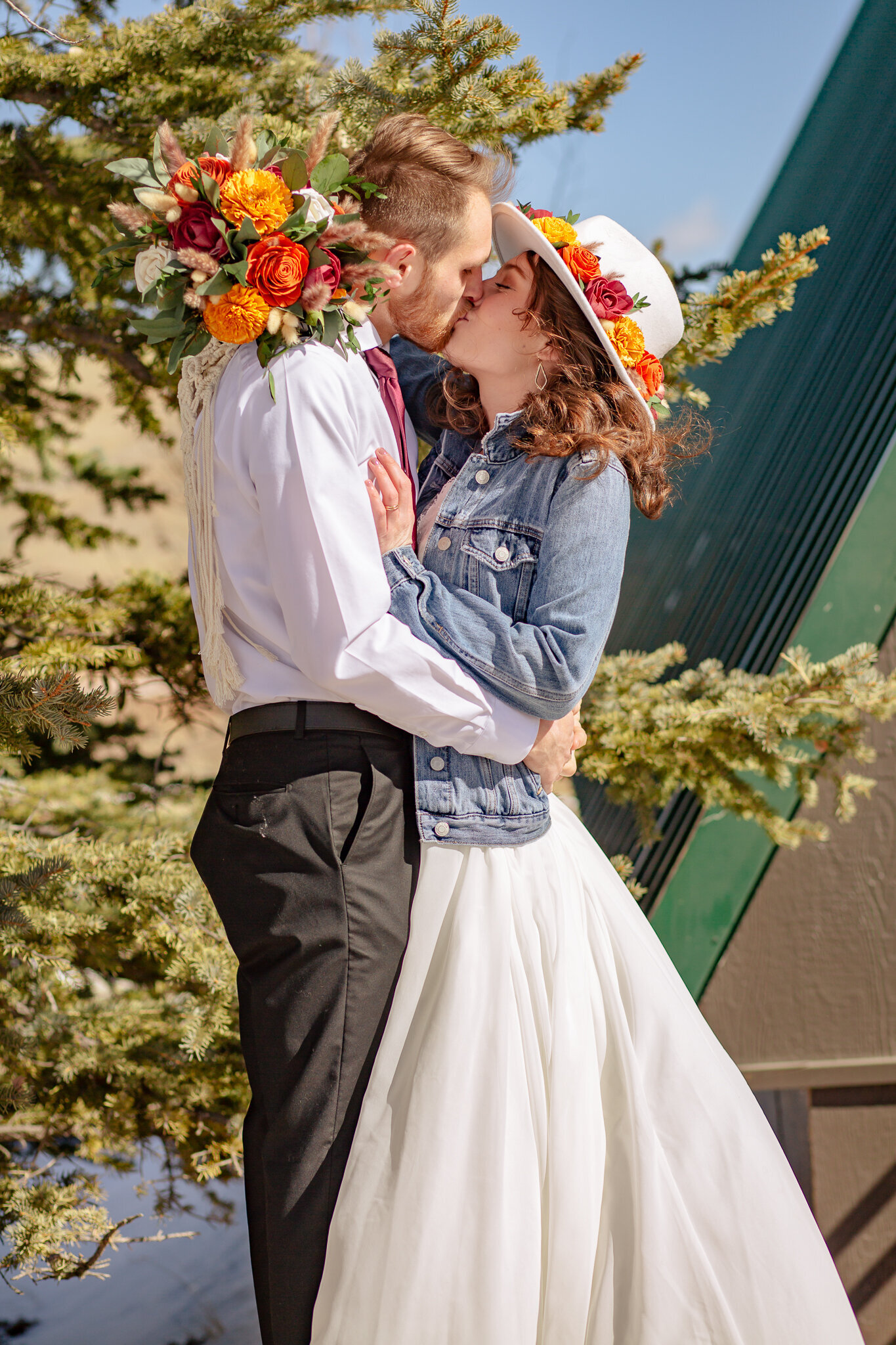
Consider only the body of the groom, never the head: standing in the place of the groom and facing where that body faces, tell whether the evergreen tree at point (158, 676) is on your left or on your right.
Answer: on your left

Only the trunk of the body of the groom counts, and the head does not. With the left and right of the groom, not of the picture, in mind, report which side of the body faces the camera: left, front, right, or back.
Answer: right

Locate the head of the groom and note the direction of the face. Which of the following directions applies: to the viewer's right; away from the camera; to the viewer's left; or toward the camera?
to the viewer's right

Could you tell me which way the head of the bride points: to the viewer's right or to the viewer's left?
to the viewer's left
